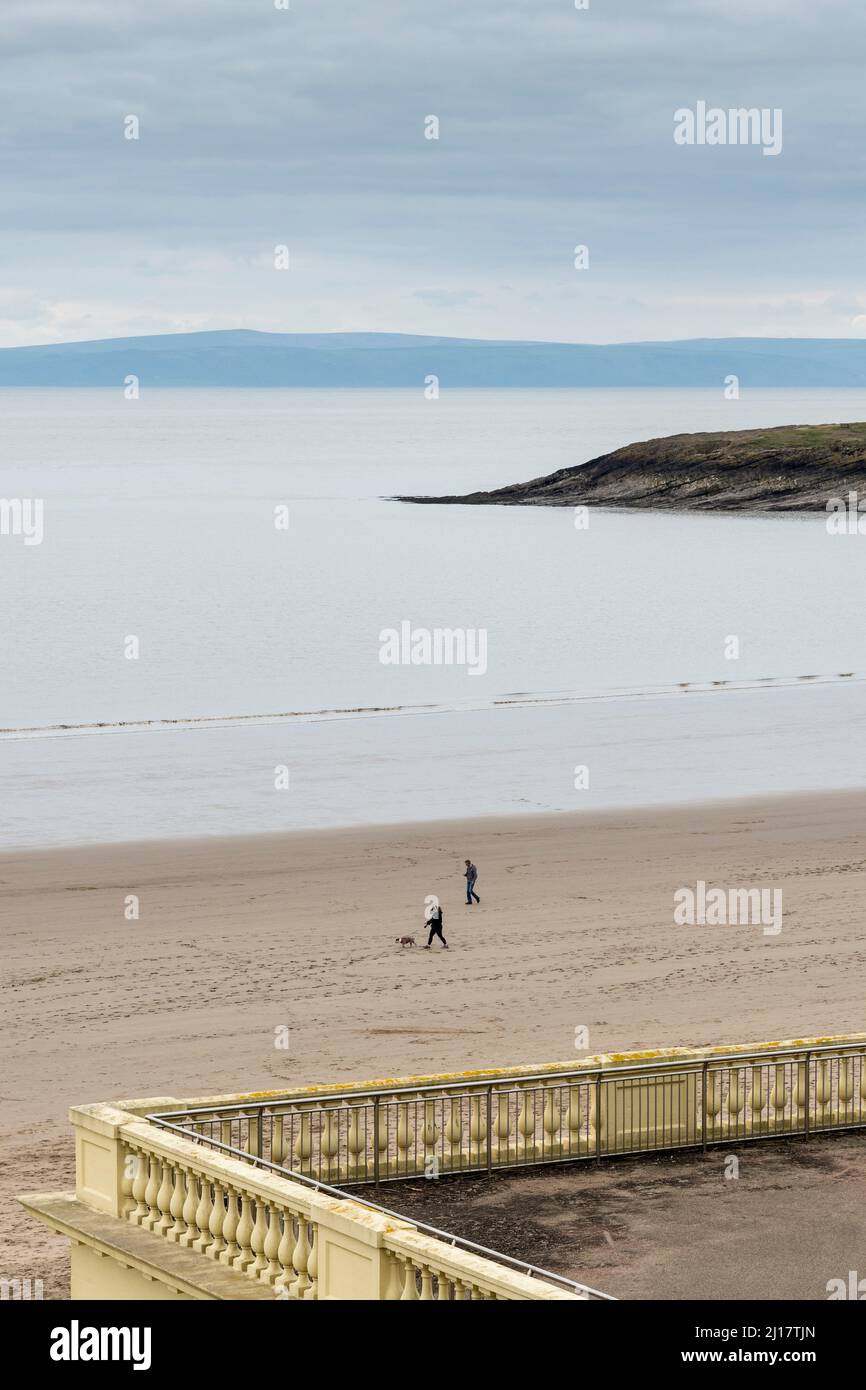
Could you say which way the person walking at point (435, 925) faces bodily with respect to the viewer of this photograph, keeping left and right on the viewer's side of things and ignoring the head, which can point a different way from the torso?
facing to the left of the viewer

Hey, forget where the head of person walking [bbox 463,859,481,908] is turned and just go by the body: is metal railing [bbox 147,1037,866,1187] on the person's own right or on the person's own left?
on the person's own left

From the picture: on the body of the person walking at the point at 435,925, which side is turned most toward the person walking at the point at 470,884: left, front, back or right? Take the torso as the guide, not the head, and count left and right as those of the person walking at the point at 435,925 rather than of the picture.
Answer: right

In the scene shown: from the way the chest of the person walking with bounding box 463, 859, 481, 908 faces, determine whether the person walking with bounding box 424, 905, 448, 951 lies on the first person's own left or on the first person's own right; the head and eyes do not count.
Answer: on the first person's own left

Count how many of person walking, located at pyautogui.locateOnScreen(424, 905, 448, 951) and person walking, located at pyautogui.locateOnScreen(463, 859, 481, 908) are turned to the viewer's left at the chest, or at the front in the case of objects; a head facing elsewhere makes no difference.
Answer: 2

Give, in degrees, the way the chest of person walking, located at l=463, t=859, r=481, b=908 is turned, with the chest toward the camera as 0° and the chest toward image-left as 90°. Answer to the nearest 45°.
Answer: approximately 90°
